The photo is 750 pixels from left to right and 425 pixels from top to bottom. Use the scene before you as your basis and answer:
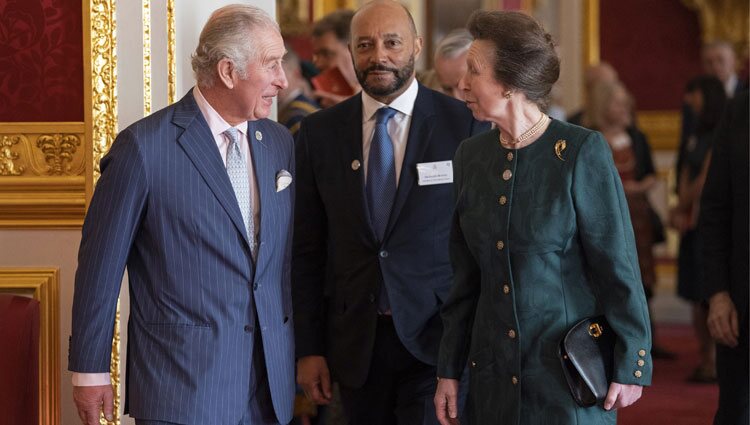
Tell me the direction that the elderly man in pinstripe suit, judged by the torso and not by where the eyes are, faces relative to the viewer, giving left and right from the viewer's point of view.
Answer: facing the viewer and to the right of the viewer

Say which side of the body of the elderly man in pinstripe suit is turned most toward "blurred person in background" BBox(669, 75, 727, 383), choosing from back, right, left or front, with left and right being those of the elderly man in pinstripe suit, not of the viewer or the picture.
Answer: left

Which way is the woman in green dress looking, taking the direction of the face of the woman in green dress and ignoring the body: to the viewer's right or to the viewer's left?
to the viewer's left

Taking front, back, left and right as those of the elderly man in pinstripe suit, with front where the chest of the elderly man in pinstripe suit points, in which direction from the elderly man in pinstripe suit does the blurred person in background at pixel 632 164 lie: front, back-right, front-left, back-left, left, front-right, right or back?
left

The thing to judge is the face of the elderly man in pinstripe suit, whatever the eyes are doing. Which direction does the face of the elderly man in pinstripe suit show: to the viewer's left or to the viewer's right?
to the viewer's right

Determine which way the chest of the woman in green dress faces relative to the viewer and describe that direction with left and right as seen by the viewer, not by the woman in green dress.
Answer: facing the viewer and to the left of the viewer
